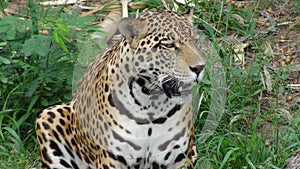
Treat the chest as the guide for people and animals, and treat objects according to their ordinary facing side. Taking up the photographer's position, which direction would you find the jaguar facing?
facing the viewer and to the right of the viewer
